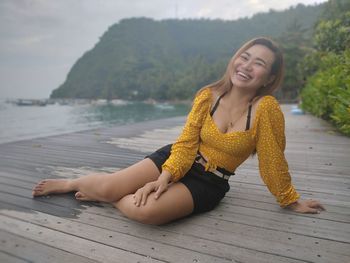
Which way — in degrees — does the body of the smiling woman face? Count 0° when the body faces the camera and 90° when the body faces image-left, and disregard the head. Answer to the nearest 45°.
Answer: approximately 45°

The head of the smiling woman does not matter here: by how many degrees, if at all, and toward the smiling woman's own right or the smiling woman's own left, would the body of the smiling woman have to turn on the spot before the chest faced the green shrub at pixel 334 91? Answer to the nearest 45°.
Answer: approximately 180°
